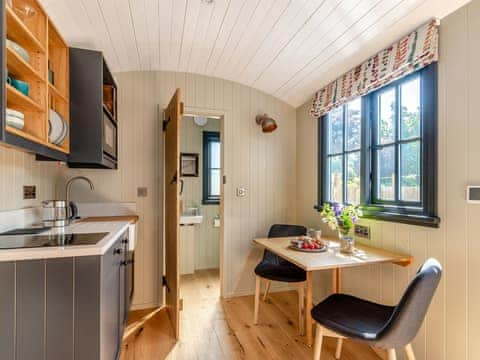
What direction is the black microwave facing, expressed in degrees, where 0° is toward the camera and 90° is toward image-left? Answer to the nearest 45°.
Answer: approximately 270°

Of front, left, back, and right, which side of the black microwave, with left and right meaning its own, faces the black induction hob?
right

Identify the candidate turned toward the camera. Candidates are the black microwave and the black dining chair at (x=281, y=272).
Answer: the black dining chair

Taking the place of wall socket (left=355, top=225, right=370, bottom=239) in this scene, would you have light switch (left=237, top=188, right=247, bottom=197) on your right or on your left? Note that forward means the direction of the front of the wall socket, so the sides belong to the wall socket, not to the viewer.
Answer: on your right

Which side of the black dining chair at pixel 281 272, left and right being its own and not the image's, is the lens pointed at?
front

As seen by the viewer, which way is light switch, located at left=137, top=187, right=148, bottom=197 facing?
toward the camera

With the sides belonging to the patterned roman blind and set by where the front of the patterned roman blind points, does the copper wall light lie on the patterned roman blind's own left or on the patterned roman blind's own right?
on the patterned roman blind's own right

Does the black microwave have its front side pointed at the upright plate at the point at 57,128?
no

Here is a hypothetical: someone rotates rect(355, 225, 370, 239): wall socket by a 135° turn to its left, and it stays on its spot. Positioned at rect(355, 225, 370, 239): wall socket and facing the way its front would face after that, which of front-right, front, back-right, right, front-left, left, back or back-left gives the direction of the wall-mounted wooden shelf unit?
back-right

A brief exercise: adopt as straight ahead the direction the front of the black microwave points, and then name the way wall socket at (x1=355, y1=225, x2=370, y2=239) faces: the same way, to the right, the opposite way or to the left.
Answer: the opposite way

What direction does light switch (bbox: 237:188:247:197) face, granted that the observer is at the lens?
facing the viewer

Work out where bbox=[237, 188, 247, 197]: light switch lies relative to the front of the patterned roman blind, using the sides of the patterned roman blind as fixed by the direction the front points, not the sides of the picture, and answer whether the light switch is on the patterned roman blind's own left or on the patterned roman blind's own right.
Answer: on the patterned roman blind's own right

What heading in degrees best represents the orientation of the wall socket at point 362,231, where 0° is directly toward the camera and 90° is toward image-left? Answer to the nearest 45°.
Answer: approximately 45°

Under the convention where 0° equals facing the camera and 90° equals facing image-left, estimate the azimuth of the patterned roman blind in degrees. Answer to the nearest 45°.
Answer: approximately 45°

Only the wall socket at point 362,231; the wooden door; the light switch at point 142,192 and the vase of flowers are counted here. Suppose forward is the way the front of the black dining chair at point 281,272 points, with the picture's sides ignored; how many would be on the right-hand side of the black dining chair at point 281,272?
2

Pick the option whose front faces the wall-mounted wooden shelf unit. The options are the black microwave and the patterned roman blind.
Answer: the patterned roman blind

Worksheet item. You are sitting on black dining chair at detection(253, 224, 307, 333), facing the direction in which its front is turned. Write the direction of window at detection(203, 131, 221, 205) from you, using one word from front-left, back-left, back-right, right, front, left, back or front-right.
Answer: back-right

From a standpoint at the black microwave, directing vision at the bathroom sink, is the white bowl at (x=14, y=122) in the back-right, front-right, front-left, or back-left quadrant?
back-right
